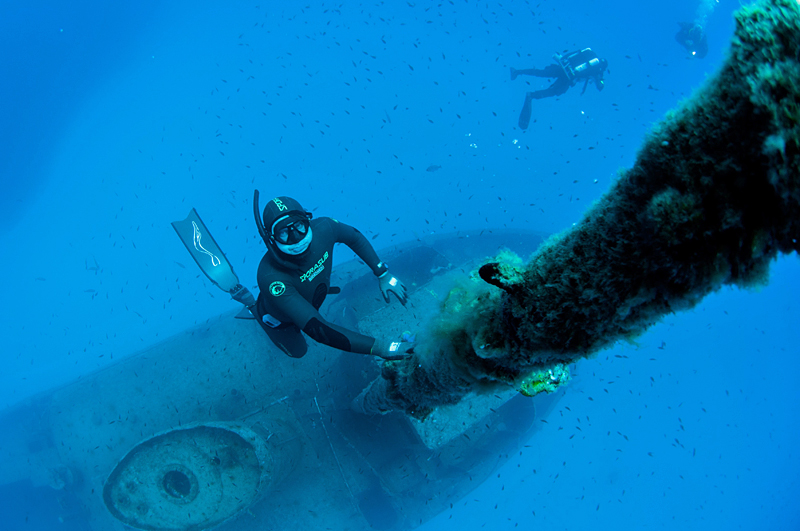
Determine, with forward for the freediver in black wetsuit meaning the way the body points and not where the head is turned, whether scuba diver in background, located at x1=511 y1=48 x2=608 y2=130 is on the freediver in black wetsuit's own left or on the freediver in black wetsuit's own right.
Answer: on the freediver in black wetsuit's own left

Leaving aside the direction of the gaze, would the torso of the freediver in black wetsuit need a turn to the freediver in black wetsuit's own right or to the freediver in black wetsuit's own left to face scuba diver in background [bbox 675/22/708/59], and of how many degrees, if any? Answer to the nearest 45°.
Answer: approximately 90° to the freediver in black wetsuit's own left

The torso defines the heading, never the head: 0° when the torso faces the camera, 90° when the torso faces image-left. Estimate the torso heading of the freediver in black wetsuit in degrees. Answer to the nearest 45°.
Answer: approximately 315°
